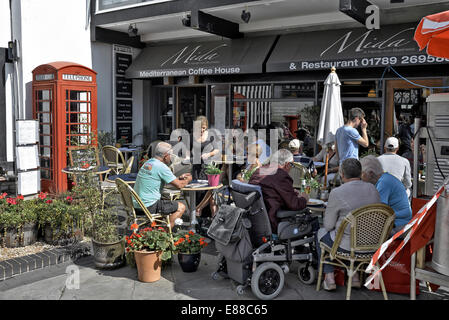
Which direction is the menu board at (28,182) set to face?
toward the camera

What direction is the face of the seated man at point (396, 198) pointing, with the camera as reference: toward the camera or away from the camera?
away from the camera

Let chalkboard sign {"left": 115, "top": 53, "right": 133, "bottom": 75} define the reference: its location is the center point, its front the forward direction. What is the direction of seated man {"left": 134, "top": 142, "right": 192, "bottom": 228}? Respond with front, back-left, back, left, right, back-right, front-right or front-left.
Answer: front

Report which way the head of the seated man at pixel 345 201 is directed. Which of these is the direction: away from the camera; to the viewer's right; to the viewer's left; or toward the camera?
away from the camera

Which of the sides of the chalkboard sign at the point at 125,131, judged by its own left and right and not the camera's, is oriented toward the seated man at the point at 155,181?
front

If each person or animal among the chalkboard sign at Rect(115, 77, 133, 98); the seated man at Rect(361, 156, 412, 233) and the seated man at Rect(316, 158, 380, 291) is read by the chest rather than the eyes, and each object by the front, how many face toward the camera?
1

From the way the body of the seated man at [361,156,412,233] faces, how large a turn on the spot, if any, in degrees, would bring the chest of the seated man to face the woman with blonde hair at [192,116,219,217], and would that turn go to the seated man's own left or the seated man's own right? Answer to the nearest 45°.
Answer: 0° — they already face them

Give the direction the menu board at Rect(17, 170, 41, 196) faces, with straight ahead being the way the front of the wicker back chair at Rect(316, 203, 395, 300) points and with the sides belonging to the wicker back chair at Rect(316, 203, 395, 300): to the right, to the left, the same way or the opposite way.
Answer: the opposite way

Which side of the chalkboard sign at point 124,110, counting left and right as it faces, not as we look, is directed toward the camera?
front

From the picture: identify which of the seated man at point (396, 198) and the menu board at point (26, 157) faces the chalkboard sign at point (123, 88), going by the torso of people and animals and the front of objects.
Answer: the seated man

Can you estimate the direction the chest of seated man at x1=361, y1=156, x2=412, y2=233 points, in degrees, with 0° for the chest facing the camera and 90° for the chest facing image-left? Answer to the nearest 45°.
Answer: approximately 135°

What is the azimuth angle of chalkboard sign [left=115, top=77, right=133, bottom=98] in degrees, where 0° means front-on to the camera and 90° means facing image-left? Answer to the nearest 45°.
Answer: approximately 0°

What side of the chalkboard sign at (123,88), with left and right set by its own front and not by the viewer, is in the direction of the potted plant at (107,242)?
front

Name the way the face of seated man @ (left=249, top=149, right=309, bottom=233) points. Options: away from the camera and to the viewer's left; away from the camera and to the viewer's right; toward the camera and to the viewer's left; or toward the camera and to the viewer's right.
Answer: away from the camera and to the viewer's right

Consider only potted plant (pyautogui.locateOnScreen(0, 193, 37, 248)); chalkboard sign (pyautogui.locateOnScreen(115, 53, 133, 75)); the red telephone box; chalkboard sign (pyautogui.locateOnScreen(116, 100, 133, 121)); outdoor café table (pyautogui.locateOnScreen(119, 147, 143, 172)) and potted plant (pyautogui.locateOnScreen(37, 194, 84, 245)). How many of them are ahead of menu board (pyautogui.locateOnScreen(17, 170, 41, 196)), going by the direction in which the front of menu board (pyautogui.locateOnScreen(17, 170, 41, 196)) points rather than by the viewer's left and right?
2
